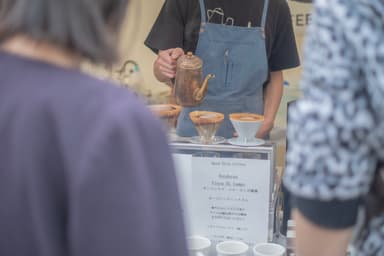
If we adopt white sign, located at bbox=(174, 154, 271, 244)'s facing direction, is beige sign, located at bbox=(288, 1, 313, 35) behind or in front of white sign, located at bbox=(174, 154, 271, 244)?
behind

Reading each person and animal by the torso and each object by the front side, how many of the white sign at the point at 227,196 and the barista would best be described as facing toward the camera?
2

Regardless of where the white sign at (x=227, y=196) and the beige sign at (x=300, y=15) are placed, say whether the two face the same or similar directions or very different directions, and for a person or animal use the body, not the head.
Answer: same or similar directions

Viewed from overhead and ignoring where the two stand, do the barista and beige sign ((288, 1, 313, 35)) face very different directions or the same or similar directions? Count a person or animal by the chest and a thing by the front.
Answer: same or similar directions

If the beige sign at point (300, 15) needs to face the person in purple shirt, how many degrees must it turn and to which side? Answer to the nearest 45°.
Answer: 0° — it already faces them

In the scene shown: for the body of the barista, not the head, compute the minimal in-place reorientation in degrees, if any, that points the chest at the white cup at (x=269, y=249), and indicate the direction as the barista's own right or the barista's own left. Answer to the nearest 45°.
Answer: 0° — they already face it

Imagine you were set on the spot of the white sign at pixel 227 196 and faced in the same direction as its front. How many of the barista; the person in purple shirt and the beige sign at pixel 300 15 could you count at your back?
2

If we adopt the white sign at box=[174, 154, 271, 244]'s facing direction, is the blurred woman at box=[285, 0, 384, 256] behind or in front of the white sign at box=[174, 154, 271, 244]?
in front

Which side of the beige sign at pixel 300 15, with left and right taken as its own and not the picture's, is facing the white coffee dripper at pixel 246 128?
front

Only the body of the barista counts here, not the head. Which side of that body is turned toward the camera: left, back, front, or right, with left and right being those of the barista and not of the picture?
front

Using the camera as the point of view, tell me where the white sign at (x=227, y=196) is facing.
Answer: facing the viewer

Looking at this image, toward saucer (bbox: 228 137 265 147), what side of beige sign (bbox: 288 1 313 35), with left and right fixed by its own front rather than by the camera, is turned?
front

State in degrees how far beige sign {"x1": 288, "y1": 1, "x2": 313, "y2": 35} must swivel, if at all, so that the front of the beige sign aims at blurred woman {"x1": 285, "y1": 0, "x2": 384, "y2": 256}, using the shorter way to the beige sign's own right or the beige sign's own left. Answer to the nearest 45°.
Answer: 0° — it already faces them

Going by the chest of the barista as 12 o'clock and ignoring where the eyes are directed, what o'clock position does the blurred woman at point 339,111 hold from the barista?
The blurred woman is roughly at 12 o'clock from the barista.

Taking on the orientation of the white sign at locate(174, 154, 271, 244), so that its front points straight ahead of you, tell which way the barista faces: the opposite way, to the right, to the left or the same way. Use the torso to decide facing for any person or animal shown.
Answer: the same way
